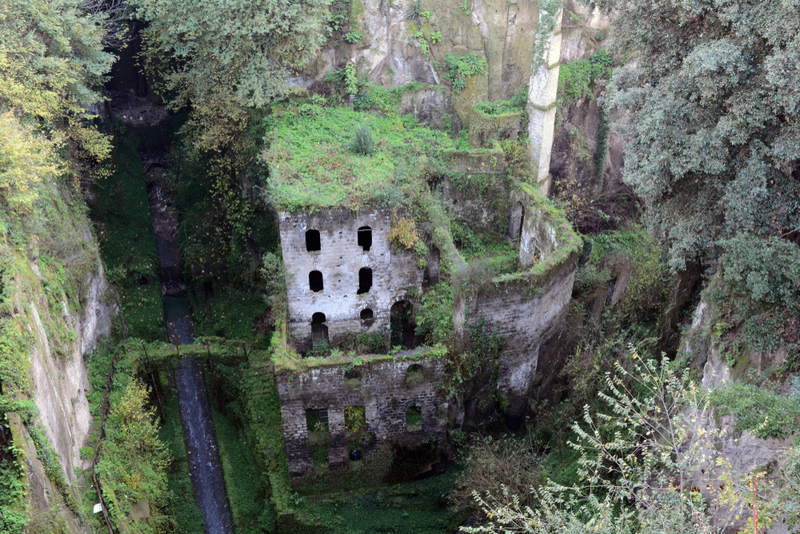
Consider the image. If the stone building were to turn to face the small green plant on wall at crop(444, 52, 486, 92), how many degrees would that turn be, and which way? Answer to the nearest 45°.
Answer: approximately 180°

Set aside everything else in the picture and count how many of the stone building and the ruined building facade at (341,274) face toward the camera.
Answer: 2

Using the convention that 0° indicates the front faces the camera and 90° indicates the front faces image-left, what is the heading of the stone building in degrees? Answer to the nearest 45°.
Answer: approximately 0°

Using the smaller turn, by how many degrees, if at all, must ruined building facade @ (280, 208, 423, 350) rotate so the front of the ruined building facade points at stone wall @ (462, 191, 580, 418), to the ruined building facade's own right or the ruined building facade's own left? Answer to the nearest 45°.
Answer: approximately 90° to the ruined building facade's own left

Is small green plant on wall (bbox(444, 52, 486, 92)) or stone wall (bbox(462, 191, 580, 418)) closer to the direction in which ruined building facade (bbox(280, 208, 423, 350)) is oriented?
the stone wall

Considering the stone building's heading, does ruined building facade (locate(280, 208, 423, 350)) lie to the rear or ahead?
to the rear

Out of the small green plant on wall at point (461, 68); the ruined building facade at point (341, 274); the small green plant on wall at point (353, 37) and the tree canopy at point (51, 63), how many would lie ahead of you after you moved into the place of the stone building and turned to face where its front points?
0

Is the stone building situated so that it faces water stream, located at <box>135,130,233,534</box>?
no

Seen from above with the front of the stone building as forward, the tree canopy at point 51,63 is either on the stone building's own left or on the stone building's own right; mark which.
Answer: on the stone building's own right

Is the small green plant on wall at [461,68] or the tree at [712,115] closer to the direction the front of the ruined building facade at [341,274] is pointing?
the tree

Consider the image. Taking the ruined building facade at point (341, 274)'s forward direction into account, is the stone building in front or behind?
in front

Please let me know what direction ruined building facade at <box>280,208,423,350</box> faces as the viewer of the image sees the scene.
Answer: facing the viewer

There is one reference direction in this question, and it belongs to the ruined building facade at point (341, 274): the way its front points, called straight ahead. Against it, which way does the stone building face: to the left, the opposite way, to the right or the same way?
the same way

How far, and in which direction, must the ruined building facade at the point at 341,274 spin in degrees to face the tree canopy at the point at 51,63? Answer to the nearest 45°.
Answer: approximately 90° to its right

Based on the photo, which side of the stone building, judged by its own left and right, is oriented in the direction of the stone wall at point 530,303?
left

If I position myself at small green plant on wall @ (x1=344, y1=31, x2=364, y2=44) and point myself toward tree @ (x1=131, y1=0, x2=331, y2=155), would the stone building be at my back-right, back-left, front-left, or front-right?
front-left
